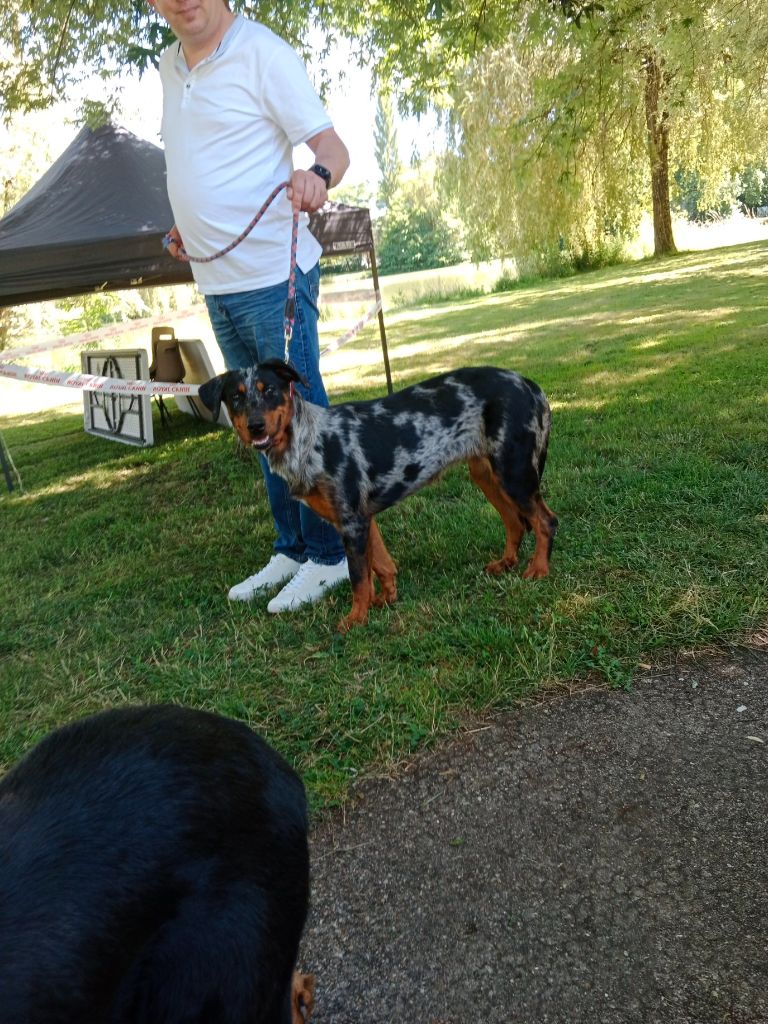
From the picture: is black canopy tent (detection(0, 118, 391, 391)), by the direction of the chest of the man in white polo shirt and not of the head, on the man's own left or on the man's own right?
on the man's own right

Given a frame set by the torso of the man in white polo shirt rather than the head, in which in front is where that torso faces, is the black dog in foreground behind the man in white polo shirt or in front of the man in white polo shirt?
in front

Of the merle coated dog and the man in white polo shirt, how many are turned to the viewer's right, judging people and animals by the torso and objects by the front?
0

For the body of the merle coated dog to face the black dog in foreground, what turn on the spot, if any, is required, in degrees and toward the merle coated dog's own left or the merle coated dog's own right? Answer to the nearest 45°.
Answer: approximately 45° to the merle coated dog's own left

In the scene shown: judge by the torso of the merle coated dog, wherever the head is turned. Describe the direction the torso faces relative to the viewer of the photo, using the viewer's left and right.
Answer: facing the viewer and to the left of the viewer
